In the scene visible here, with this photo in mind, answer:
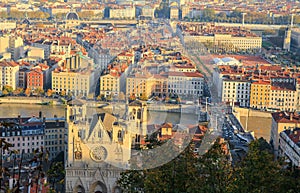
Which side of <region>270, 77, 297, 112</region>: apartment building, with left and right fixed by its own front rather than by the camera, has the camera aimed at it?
front

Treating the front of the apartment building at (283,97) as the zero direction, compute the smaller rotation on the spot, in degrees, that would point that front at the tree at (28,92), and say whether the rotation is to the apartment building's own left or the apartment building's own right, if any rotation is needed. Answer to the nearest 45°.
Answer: approximately 90° to the apartment building's own right

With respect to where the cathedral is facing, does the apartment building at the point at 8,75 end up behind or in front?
behind

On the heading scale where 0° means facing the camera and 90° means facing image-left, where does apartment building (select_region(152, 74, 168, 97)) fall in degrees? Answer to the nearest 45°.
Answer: approximately 0°

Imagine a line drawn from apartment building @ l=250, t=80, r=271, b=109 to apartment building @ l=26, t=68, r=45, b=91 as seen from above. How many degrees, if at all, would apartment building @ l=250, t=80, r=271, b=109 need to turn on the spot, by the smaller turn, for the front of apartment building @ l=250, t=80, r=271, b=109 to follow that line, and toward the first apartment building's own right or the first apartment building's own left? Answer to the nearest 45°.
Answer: approximately 90° to the first apartment building's own right

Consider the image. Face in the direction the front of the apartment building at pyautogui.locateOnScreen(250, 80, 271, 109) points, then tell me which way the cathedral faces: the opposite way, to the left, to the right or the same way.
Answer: the same way

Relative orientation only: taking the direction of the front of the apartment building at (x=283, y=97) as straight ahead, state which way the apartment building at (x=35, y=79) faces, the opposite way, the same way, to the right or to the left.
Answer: the same way

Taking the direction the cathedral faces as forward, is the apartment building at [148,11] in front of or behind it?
behind

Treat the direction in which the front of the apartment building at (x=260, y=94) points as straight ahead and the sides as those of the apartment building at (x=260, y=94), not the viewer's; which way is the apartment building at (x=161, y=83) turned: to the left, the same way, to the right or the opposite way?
the same way

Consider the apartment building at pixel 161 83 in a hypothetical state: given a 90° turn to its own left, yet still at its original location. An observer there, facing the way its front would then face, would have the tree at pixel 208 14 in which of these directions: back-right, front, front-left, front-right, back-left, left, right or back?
left

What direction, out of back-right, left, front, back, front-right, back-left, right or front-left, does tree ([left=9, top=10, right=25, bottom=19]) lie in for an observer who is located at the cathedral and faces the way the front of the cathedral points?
back

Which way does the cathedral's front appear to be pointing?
toward the camera

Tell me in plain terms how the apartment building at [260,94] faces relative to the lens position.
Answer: facing the viewer

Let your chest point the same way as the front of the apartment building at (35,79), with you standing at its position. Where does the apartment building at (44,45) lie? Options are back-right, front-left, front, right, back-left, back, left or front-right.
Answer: back

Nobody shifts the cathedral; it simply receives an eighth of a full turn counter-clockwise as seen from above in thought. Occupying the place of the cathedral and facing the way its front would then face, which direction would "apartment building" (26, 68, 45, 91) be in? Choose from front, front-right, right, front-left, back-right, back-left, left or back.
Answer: back-left

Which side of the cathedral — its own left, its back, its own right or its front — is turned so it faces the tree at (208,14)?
back
